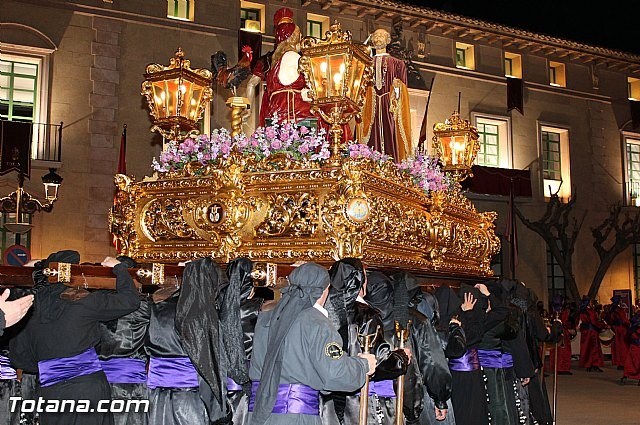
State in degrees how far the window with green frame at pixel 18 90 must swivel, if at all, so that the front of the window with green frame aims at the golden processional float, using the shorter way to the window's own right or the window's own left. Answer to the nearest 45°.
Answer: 0° — it already faces it

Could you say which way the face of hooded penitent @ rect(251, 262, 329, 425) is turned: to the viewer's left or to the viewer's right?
to the viewer's right

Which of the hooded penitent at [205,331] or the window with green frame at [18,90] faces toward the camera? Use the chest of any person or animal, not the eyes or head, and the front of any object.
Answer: the window with green frame

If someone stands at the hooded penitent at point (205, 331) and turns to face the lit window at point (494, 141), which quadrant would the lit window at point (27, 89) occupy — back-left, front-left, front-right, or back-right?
front-left

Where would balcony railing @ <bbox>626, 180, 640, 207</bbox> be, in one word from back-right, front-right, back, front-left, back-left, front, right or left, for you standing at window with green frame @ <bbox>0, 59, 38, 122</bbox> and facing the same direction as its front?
left

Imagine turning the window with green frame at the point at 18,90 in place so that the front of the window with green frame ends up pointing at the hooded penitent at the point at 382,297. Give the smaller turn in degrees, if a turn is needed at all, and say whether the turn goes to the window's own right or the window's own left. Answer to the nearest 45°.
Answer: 0° — it already faces them

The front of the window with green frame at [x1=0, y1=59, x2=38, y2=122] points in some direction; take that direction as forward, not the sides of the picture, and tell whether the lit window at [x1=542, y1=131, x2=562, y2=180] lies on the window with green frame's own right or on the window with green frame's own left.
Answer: on the window with green frame's own left

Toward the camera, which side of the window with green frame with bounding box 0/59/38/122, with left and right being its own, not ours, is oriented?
front

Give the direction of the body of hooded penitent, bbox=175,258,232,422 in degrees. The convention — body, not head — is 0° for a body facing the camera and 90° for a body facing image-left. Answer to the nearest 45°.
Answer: approximately 225°

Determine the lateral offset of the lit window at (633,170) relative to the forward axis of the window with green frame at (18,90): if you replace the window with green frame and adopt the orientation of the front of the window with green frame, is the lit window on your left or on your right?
on your left

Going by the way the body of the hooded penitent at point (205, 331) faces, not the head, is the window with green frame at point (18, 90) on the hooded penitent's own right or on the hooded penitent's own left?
on the hooded penitent's own left

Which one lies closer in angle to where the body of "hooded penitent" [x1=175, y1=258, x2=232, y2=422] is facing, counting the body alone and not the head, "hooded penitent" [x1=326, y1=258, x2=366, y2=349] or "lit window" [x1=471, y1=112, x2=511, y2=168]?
the lit window
